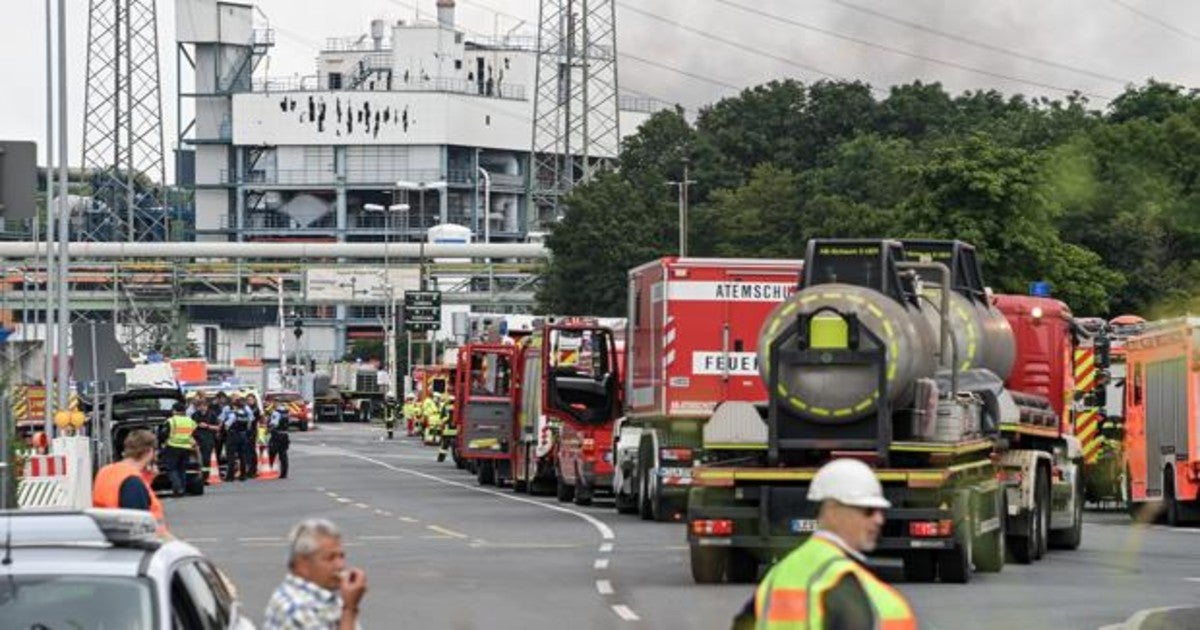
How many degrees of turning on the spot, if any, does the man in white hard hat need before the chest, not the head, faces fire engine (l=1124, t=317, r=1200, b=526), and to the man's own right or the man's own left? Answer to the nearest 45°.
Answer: approximately 90° to the man's own left

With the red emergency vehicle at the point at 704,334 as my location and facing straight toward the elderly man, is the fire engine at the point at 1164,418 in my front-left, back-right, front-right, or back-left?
back-left

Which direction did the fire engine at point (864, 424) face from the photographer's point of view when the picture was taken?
facing away from the viewer and to the right of the viewer
